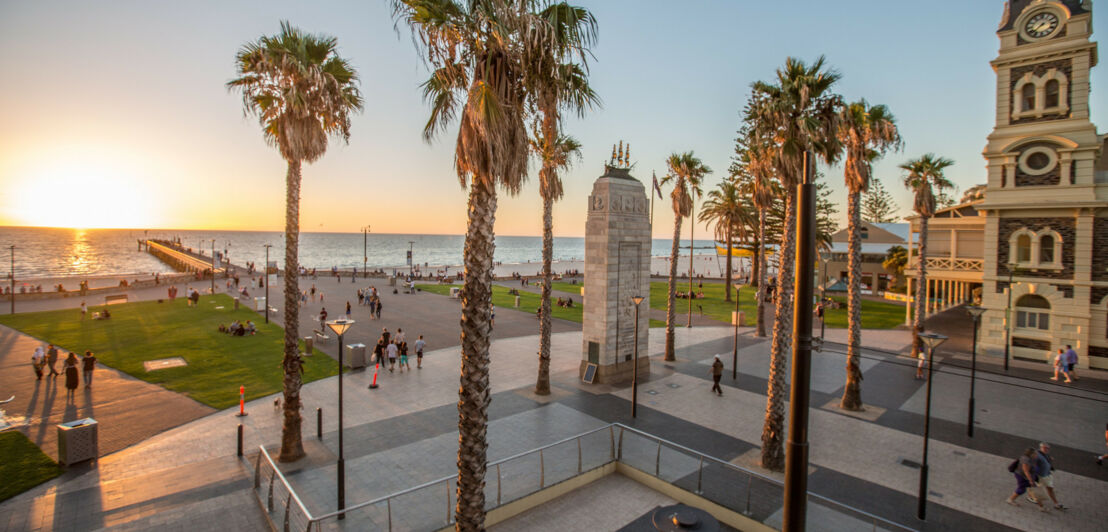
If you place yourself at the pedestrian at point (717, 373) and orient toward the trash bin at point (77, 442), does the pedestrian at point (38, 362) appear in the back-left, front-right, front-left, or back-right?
front-right

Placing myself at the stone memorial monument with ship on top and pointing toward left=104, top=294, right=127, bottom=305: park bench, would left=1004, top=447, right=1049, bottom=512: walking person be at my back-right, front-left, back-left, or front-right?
back-left

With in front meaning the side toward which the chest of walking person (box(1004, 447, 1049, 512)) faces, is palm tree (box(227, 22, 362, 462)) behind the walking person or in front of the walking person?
behind

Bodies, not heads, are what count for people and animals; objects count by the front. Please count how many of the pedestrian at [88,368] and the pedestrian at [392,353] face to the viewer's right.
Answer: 0

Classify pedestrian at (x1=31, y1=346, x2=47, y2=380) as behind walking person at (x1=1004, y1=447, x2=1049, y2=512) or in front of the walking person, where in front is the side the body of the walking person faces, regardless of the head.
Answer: behind

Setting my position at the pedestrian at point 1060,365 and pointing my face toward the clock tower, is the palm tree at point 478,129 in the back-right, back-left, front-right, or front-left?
back-left

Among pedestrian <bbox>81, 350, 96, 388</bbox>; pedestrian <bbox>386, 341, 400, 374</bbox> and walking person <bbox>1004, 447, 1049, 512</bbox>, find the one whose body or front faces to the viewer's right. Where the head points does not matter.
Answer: the walking person
